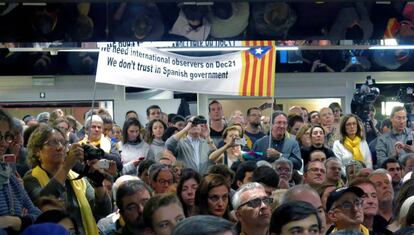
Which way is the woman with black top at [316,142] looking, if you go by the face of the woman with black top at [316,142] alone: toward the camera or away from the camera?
toward the camera

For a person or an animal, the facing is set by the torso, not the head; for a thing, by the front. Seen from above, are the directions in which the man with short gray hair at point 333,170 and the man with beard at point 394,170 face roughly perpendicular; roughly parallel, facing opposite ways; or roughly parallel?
roughly parallel

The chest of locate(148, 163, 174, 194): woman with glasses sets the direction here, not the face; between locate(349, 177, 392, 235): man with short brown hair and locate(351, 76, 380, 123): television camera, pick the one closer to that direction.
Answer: the man with short brown hair

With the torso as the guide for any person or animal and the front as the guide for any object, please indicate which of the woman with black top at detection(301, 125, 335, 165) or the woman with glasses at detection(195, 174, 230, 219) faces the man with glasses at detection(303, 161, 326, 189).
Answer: the woman with black top at detection(301, 125, 335, 165)

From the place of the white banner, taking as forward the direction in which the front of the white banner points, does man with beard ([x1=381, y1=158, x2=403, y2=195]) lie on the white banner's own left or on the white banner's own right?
on the white banner's own left

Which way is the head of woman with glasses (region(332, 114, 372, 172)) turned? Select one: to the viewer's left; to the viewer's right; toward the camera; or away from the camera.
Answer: toward the camera

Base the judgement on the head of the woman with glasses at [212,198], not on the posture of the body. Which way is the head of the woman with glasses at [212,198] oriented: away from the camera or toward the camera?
toward the camera

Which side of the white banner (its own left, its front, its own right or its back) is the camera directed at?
front

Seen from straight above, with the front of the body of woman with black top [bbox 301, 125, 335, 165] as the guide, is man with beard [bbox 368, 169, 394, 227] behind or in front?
in front

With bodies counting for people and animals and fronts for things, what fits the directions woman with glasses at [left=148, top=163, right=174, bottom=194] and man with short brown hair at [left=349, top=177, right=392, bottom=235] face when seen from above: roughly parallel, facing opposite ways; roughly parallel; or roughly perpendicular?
roughly parallel

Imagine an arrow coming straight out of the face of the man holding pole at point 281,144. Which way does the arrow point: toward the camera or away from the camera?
toward the camera

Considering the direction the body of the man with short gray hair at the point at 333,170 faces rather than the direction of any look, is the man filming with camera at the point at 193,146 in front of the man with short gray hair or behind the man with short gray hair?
behind

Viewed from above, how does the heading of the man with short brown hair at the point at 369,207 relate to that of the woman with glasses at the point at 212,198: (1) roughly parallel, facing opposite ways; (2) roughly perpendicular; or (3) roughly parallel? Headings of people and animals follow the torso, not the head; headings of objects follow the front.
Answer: roughly parallel

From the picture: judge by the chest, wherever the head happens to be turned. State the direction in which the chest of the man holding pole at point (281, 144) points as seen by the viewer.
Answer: toward the camera
